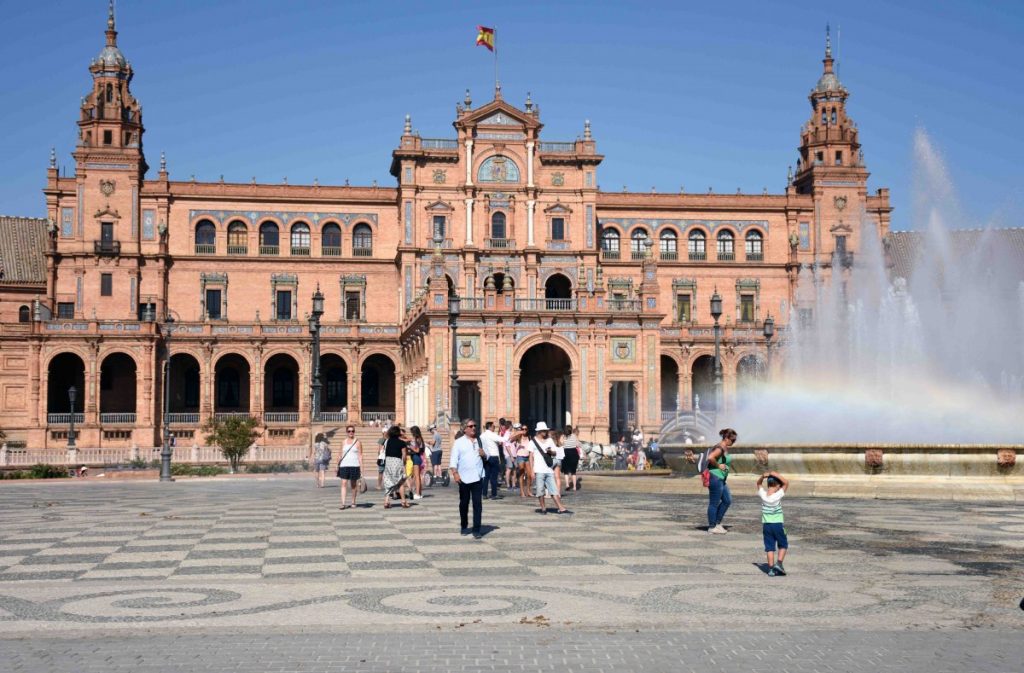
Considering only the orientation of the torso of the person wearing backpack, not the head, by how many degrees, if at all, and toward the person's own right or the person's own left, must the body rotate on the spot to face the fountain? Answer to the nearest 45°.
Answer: approximately 90° to the person's own left

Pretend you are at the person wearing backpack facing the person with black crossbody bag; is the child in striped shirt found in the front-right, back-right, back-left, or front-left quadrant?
back-left

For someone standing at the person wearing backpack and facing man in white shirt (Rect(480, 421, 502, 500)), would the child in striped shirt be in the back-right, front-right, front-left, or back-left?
back-left
